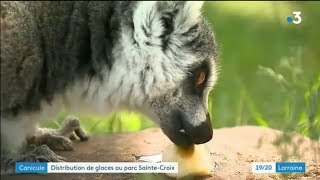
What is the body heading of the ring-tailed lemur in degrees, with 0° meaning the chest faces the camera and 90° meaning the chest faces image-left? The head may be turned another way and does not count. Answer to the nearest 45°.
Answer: approximately 270°
